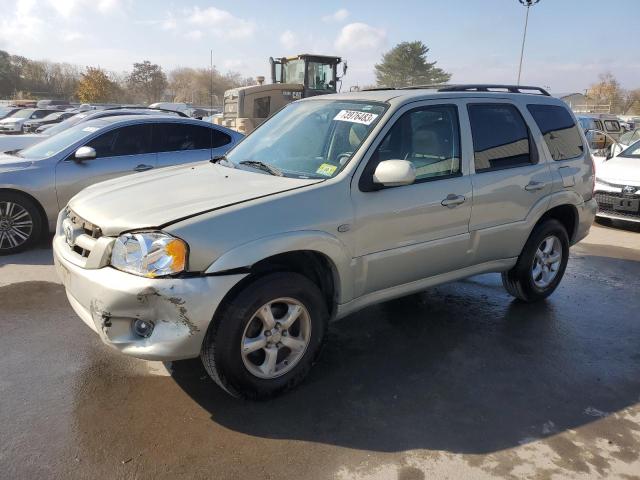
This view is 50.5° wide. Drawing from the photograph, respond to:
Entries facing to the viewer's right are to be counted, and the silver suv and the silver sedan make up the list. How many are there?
0

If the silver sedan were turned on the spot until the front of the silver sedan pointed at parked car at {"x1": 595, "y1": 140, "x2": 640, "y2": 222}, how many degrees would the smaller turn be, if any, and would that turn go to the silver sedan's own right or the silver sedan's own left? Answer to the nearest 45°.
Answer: approximately 135° to the silver sedan's own left

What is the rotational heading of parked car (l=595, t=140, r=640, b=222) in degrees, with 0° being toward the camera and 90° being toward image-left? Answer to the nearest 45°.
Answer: approximately 45°

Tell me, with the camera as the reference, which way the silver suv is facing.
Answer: facing the viewer and to the left of the viewer

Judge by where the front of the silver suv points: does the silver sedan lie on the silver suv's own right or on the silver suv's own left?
on the silver suv's own right

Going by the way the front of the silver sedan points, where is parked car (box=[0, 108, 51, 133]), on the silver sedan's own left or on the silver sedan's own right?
on the silver sedan's own right

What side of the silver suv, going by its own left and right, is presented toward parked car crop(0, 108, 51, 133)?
right

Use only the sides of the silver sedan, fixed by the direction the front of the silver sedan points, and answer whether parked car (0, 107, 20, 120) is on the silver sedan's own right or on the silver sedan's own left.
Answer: on the silver sedan's own right

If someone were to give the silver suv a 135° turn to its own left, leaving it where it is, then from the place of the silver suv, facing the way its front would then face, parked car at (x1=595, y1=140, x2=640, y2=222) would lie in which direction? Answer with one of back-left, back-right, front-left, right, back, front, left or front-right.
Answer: front-left
